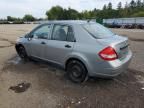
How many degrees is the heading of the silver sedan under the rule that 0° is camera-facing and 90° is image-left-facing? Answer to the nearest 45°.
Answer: approximately 135°
